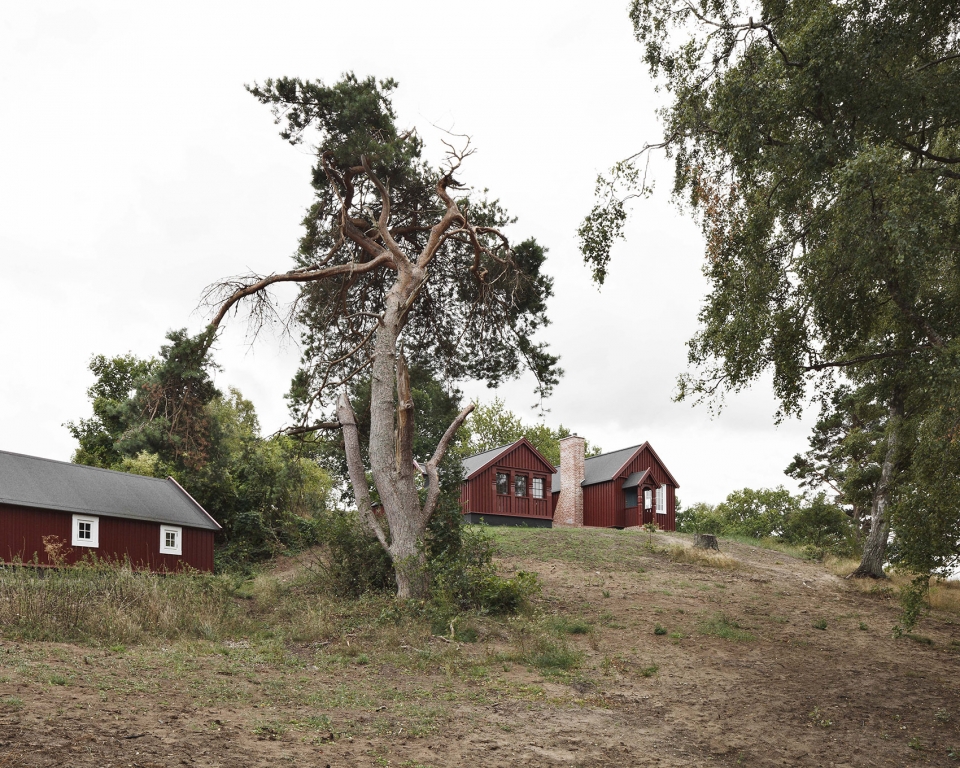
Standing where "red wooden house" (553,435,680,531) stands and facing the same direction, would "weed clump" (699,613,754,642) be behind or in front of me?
in front

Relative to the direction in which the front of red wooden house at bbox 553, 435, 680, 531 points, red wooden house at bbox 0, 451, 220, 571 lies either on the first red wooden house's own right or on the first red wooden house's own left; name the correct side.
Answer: on the first red wooden house's own right

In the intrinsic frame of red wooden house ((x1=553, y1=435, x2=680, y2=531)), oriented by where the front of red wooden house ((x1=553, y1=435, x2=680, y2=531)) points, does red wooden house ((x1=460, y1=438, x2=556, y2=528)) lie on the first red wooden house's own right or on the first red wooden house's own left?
on the first red wooden house's own right

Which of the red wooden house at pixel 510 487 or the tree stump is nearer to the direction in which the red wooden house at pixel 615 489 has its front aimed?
the tree stump

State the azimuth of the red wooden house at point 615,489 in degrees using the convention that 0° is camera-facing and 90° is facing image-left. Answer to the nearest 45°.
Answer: approximately 315°

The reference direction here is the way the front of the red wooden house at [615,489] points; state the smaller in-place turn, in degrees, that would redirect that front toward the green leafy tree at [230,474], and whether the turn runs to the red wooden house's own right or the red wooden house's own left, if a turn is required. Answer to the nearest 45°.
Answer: approximately 90° to the red wooden house's own right
